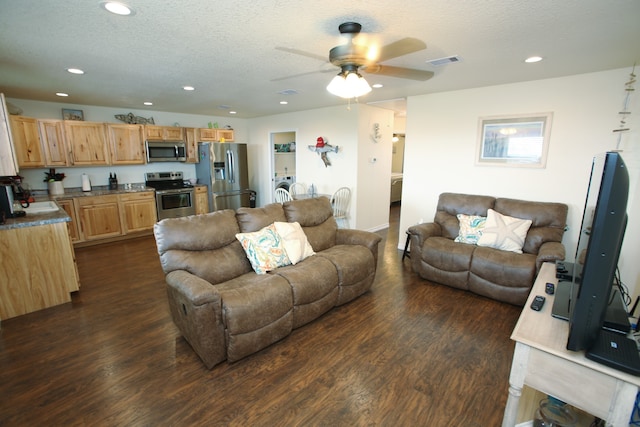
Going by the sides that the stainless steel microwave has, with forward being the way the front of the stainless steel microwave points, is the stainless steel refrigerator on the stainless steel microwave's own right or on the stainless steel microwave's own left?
on the stainless steel microwave's own left

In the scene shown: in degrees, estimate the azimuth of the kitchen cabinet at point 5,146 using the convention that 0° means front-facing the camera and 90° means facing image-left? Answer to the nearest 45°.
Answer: approximately 270°

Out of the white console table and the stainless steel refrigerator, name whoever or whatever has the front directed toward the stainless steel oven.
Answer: the white console table

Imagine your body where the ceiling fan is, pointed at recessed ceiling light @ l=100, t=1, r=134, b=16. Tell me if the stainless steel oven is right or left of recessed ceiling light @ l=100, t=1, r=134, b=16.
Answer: right

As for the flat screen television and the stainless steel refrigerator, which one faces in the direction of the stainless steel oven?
the flat screen television

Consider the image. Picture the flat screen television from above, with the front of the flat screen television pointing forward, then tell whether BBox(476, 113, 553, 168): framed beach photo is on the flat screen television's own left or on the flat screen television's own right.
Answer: on the flat screen television's own right

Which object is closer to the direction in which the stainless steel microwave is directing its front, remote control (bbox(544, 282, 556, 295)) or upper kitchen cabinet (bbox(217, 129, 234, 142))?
the remote control

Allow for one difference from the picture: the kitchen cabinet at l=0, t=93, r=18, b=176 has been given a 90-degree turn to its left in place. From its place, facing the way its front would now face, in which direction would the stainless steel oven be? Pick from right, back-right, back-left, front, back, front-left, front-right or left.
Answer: front-right

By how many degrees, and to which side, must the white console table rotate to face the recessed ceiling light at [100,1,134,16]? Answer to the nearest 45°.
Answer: approximately 45° to its left

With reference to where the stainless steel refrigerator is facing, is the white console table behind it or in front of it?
in front

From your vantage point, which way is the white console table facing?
to the viewer's left

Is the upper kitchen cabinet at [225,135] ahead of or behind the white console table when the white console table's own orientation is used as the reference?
ahead

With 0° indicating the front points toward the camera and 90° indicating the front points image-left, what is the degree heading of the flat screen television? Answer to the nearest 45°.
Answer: approximately 90°

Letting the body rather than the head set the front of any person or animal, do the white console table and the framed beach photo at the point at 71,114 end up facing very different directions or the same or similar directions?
very different directions

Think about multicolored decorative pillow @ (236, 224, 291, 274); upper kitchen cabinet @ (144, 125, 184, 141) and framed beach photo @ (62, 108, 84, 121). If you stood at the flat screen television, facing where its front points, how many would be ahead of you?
3

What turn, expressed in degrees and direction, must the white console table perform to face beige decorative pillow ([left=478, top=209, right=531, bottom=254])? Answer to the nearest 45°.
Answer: approximately 90° to its right
